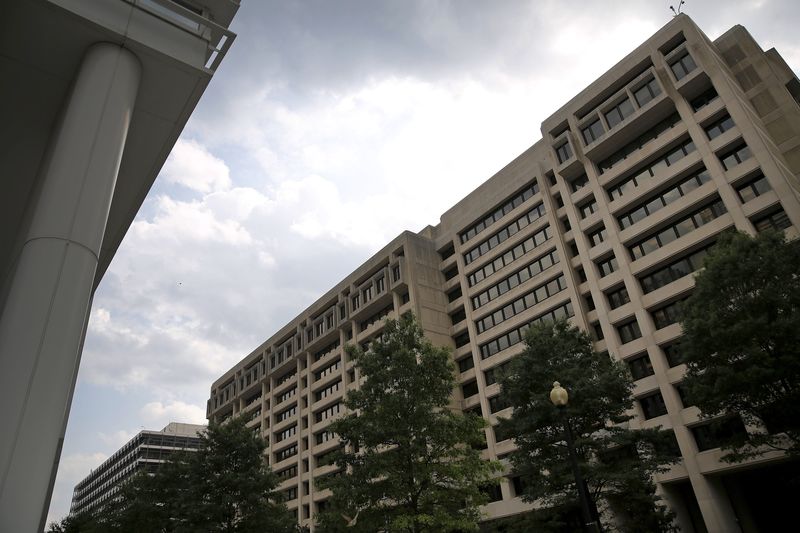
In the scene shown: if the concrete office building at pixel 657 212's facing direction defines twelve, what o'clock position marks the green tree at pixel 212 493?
The green tree is roughly at 1 o'clock from the concrete office building.

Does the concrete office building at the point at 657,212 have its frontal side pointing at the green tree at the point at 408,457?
yes

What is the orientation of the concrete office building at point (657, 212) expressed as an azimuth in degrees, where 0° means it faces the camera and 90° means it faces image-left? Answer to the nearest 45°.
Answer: approximately 45°

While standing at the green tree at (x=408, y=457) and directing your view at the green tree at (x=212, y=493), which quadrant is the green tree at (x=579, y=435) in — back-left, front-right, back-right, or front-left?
back-right

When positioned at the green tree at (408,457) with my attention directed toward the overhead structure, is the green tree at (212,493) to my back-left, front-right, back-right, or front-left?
back-right
